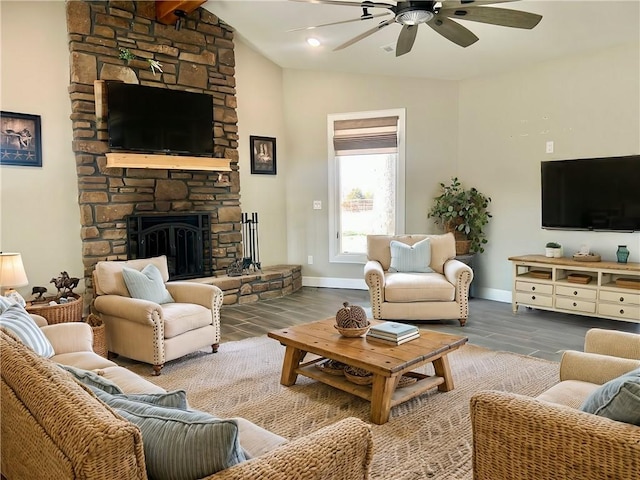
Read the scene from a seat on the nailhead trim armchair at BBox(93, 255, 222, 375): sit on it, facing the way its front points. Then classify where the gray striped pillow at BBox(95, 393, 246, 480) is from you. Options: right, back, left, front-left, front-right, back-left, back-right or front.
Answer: front-right

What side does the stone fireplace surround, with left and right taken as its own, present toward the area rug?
front

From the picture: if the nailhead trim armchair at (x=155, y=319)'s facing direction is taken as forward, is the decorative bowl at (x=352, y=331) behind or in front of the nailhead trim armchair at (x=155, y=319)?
in front

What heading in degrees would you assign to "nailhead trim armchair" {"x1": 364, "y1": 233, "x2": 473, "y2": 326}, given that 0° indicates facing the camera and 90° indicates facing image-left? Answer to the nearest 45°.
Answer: approximately 0°

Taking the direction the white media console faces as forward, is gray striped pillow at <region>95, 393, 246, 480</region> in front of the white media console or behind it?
in front

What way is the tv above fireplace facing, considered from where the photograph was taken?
facing the viewer and to the right of the viewer

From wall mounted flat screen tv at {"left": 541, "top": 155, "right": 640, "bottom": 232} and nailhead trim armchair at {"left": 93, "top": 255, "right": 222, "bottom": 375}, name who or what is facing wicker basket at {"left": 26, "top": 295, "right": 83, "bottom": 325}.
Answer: the wall mounted flat screen tv

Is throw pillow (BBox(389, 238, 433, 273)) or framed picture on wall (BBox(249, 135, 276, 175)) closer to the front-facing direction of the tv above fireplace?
the throw pillow

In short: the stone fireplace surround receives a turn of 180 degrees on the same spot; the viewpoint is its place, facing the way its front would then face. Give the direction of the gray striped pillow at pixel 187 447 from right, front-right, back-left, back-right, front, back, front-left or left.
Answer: back-left

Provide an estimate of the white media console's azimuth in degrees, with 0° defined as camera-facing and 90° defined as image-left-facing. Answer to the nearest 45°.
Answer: approximately 45°

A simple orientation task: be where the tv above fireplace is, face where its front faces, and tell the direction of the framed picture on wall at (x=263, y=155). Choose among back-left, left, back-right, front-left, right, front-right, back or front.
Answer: left

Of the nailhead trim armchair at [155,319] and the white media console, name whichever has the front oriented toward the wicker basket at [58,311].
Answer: the white media console

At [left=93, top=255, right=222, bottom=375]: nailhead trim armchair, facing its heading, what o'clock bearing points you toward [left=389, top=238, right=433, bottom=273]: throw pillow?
The throw pillow is roughly at 10 o'clock from the nailhead trim armchair.

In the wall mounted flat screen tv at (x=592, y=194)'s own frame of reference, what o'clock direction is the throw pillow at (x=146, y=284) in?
The throw pillow is roughly at 12 o'clock from the wall mounted flat screen tv.
